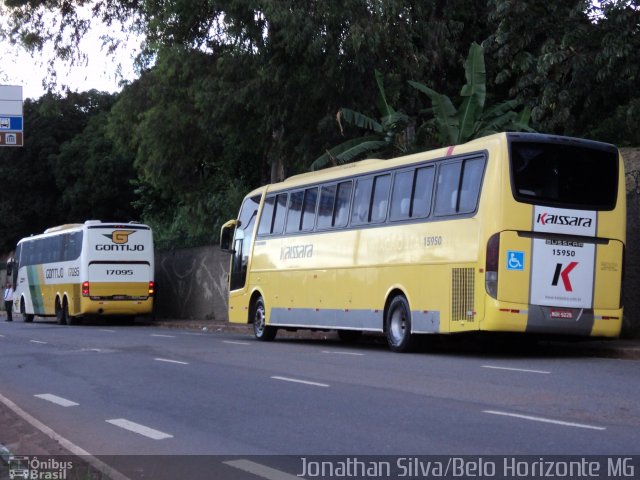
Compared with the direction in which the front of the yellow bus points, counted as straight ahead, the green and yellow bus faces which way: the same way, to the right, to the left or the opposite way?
the same way

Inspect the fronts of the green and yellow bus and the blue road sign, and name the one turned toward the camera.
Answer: the blue road sign

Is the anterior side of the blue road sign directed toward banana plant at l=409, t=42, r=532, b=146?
no

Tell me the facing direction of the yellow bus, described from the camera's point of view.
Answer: facing away from the viewer and to the left of the viewer

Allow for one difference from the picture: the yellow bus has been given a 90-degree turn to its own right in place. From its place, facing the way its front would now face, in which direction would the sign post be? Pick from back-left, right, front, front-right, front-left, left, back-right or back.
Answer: back-left

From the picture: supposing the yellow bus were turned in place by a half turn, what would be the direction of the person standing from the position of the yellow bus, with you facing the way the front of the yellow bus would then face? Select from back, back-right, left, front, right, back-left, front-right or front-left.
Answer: back

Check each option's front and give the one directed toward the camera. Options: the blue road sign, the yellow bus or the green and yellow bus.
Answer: the blue road sign

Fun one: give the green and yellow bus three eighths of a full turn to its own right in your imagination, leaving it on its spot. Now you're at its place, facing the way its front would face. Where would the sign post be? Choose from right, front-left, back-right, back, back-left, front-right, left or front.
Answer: right

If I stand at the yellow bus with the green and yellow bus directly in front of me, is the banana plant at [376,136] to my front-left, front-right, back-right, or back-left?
front-right

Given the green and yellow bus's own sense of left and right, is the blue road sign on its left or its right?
on its left

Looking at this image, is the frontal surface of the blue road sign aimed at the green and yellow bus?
no

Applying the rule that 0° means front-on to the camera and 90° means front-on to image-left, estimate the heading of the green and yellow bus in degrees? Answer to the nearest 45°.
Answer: approximately 135°

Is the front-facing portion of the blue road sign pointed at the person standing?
no

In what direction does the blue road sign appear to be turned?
toward the camera

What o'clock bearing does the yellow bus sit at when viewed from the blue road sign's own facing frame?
The yellow bus is roughly at 10 o'clock from the blue road sign.

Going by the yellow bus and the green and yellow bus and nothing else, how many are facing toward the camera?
0

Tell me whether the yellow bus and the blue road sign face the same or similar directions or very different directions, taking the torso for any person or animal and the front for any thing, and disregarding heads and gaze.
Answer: very different directions
